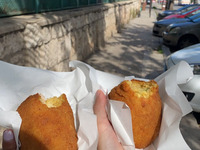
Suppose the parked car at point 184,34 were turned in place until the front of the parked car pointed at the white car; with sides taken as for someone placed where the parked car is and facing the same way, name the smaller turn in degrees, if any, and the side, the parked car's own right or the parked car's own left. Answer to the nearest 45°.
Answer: approximately 45° to the parked car's own left

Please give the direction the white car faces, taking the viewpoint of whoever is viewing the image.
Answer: facing the viewer and to the left of the viewer

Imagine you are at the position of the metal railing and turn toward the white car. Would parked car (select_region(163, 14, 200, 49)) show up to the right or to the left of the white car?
left

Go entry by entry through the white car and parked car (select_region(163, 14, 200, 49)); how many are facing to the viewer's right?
0

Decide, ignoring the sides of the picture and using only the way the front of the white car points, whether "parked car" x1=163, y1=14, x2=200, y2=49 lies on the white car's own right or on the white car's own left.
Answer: on the white car's own right

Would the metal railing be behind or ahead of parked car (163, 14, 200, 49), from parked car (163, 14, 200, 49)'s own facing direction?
ahead

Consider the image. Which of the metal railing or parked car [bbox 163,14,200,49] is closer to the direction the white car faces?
the metal railing
